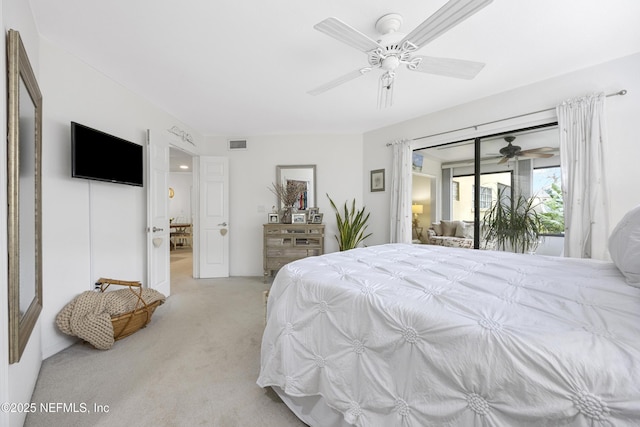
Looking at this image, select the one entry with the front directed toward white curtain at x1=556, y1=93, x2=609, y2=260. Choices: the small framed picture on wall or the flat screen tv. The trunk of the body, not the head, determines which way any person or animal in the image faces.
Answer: the flat screen tv

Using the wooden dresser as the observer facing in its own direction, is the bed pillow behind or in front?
in front

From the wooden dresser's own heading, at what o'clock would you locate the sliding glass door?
The sliding glass door is roughly at 10 o'clock from the wooden dresser.

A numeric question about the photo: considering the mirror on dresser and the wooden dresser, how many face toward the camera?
2

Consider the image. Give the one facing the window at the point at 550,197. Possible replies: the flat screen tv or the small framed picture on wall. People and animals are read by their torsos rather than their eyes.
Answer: the flat screen tv

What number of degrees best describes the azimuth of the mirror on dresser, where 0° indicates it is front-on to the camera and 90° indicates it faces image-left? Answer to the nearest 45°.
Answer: approximately 0°

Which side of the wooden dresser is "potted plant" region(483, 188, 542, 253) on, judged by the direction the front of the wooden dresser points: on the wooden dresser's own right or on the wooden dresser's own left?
on the wooden dresser's own left

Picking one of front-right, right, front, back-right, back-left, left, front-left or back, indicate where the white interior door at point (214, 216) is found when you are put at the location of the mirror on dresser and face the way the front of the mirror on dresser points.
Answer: right

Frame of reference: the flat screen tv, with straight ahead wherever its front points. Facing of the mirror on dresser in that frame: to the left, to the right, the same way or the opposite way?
to the right

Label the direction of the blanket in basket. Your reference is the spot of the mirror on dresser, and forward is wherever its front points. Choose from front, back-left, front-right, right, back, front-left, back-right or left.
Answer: front-right

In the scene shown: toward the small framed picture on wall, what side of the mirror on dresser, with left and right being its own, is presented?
left

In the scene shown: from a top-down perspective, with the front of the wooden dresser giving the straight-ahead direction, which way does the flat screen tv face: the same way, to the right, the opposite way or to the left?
to the left

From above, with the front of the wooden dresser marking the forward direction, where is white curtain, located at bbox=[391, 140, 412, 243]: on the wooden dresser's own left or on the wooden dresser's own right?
on the wooden dresser's own left

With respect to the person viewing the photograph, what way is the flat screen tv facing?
facing the viewer and to the right of the viewer

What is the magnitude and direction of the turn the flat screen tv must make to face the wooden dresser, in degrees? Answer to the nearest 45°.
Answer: approximately 45° to its left

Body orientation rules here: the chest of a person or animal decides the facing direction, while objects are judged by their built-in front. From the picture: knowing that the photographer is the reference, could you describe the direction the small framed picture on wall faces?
facing the viewer and to the left of the viewer

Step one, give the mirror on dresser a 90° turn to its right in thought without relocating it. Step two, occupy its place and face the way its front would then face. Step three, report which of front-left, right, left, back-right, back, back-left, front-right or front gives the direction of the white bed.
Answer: left
